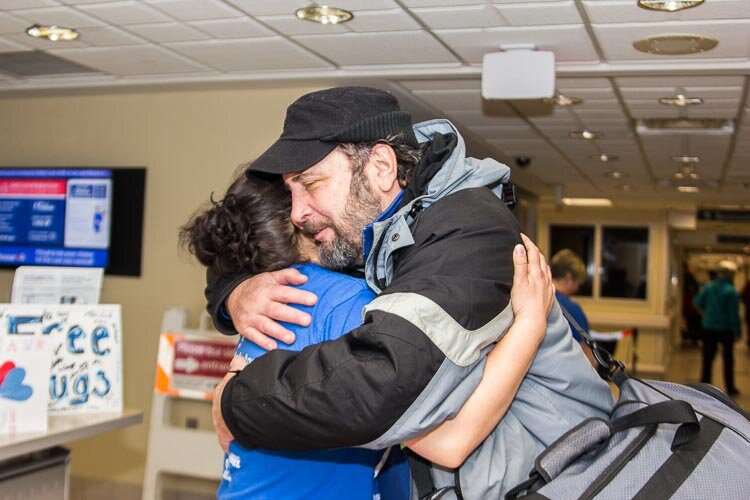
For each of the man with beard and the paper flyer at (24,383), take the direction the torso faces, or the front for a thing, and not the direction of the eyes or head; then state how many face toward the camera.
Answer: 1

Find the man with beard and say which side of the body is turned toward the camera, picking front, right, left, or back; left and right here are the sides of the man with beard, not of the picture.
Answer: left

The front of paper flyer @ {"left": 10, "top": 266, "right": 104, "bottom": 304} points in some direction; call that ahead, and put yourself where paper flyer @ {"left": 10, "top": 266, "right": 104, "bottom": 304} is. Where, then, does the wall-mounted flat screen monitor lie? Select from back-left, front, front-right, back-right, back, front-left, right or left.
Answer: back

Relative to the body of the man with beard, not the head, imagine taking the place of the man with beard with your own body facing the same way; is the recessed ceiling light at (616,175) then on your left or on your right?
on your right

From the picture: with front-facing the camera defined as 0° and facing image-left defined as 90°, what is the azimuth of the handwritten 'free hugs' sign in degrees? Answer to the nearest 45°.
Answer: approximately 0°

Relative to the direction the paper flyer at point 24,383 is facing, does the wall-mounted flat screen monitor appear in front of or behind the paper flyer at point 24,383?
behind
